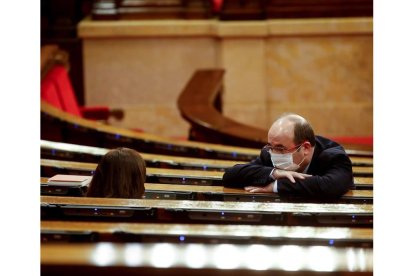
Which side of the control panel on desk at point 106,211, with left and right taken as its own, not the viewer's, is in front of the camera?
front

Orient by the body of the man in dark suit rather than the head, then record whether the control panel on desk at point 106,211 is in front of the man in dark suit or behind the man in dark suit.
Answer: in front

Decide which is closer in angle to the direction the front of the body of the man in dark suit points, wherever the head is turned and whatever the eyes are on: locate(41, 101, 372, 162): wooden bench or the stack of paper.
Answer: the stack of paper

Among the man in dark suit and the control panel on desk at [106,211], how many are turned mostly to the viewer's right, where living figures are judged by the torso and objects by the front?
0

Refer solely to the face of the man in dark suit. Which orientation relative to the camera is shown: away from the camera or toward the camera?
toward the camera

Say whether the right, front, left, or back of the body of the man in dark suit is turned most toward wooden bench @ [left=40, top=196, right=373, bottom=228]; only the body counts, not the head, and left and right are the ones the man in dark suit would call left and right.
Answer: front

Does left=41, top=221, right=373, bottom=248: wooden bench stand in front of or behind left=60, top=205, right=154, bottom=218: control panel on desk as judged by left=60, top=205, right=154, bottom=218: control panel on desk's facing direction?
in front

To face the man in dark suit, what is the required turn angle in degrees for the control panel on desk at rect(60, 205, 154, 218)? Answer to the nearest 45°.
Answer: approximately 90° to its left

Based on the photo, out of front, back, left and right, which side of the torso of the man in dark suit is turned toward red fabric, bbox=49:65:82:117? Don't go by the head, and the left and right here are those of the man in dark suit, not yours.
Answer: right

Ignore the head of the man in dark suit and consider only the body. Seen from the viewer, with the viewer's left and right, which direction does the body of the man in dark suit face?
facing the viewer and to the left of the viewer
